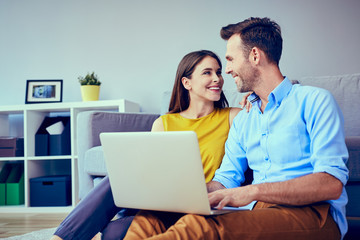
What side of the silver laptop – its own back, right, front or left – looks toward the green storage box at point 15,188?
left

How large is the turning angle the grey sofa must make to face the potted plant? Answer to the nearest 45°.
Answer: approximately 90° to its right

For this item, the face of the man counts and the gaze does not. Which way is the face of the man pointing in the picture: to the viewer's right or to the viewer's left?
to the viewer's left

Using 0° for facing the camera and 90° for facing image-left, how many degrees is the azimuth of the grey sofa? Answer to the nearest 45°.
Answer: approximately 45°

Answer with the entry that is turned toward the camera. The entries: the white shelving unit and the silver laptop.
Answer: the white shelving unit

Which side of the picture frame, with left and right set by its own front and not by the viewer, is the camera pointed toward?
front

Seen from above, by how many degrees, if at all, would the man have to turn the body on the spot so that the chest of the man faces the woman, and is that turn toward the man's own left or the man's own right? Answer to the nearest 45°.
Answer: approximately 90° to the man's own right

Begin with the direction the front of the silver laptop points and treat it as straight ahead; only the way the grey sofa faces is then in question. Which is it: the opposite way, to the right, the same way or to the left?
the opposite way

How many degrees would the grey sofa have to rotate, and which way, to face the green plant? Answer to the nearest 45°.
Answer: approximately 90° to its right

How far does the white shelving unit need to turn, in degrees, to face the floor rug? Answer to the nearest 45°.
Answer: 0° — it already faces it

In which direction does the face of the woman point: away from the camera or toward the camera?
toward the camera

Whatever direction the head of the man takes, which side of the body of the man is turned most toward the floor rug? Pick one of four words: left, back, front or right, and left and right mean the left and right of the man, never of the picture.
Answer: right
